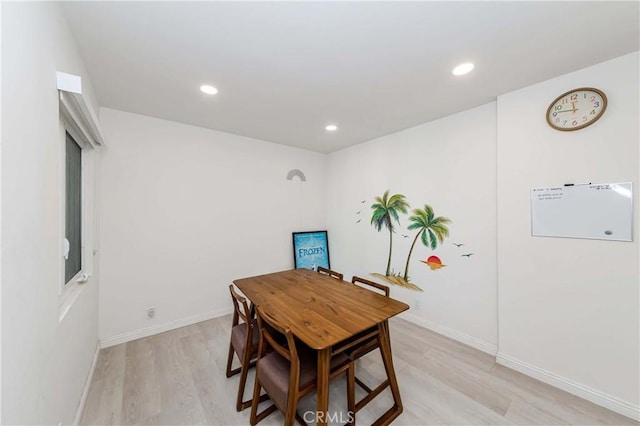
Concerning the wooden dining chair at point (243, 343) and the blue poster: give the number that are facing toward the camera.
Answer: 1

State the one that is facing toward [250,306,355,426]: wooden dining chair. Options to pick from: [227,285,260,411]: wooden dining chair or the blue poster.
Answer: the blue poster

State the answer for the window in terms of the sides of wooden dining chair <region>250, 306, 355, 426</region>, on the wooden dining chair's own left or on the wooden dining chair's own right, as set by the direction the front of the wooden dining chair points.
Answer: on the wooden dining chair's own left

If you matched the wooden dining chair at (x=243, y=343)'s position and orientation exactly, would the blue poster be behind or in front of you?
in front

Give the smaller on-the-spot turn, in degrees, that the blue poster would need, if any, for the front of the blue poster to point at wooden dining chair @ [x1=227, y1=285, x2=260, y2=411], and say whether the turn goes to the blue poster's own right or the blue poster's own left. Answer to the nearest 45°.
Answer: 0° — it already faces it

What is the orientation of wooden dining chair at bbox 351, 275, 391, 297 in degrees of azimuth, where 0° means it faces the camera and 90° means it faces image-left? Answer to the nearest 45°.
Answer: approximately 45°

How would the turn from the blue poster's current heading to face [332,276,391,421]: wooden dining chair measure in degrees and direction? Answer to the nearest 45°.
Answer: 0° — it already faces it

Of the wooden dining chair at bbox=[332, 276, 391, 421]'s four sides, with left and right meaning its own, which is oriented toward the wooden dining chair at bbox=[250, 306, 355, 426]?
front

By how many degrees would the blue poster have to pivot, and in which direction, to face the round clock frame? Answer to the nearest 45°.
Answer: approximately 45° to its left

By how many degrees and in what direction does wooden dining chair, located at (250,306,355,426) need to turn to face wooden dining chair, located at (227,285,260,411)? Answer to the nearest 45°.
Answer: approximately 90° to its left
